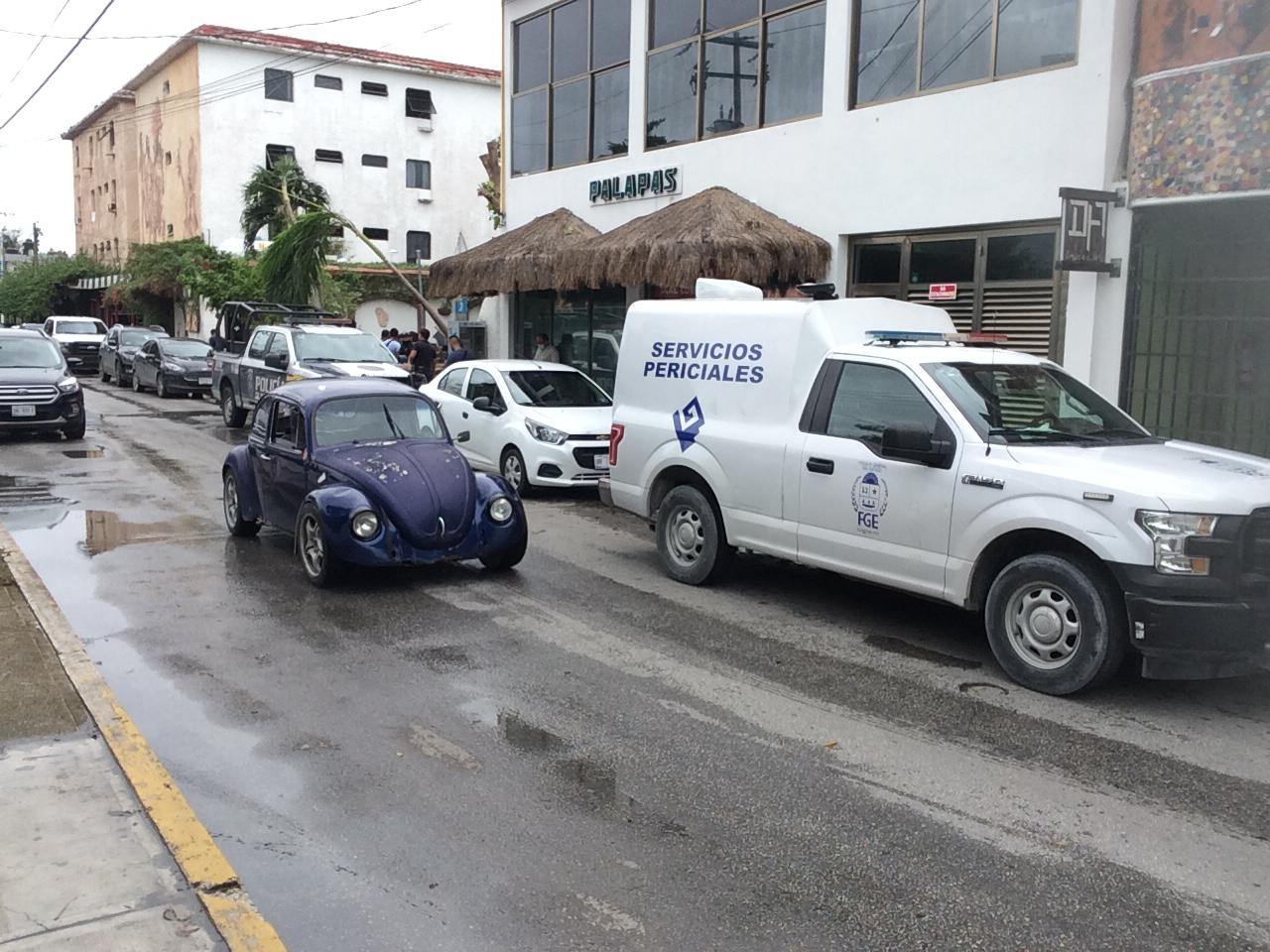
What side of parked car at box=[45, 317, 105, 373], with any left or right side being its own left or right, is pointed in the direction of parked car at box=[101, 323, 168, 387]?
front

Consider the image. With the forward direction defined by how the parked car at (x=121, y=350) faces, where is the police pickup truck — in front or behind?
in front

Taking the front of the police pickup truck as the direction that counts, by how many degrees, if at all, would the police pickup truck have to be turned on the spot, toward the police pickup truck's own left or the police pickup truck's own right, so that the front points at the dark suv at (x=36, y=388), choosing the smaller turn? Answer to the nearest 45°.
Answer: approximately 135° to the police pickup truck's own right

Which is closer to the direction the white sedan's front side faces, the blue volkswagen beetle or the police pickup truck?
the blue volkswagen beetle

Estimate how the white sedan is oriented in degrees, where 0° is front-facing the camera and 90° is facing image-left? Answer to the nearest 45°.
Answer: approximately 315°

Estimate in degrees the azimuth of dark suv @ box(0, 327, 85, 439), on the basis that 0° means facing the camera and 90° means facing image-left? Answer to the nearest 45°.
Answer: approximately 0°

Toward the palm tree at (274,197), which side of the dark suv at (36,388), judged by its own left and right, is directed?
back

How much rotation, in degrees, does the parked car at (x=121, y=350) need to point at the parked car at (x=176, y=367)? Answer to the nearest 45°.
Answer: approximately 45° to its right

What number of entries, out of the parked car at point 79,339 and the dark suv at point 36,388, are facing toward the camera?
2

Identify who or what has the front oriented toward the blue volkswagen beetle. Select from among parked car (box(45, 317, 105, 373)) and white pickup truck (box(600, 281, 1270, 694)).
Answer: the parked car

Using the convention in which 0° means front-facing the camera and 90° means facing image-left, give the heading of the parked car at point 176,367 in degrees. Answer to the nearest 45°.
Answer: approximately 315°

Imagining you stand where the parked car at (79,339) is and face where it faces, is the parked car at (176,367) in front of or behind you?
in front
